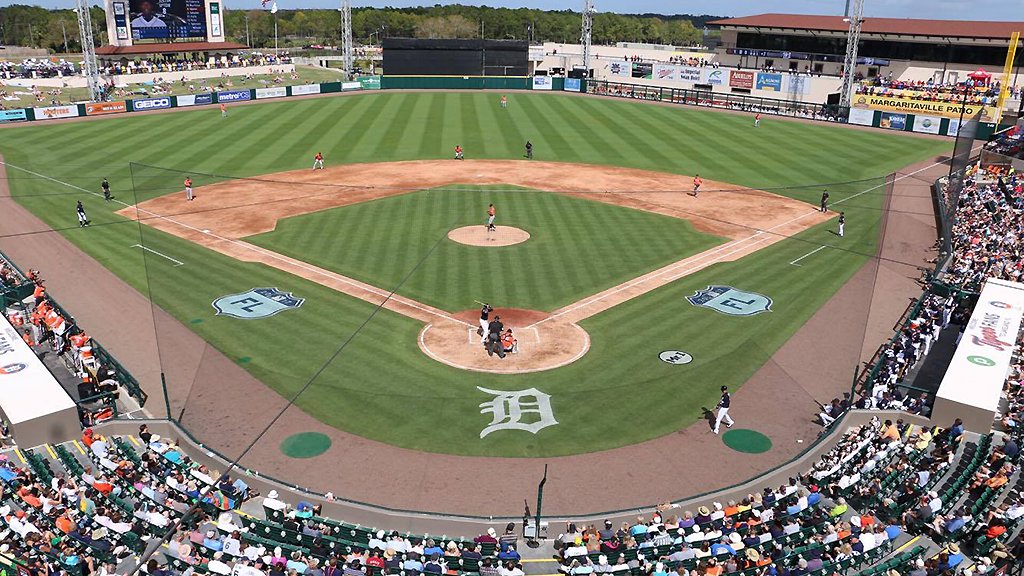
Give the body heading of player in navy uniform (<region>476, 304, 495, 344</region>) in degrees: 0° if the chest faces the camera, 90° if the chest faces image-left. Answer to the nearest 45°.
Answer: approximately 270°

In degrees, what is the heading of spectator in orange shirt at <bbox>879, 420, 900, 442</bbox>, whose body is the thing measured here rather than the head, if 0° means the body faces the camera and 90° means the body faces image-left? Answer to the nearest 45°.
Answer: approximately 135°

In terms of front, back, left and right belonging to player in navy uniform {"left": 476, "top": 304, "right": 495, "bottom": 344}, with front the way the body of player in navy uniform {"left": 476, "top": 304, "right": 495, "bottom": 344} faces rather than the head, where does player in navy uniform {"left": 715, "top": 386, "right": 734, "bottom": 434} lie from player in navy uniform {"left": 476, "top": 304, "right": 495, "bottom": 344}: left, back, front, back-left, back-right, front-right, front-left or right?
front-right

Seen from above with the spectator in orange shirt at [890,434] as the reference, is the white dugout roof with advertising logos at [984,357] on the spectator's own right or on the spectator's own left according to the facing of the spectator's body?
on the spectator's own right

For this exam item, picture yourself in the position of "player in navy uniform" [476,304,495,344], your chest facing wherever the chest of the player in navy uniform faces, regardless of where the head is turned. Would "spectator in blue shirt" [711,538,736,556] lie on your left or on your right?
on your right

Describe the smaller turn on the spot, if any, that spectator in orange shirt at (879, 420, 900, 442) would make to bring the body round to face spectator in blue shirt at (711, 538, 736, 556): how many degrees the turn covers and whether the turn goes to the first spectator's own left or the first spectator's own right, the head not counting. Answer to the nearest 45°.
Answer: approximately 90° to the first spectator's own left

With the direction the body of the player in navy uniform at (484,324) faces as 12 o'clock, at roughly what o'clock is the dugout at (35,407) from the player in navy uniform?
The dugout is roughly at 5 o'clock from the player in navy uniform.

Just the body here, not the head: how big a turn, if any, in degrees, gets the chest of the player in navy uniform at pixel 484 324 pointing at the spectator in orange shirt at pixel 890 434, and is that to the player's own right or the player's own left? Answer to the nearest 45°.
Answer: approximately 45° to the player's own right

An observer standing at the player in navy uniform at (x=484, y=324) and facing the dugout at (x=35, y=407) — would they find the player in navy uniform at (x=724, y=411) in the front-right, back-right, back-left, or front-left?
back-left

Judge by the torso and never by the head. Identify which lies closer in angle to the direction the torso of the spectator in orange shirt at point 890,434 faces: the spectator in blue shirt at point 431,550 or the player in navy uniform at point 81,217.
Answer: the player in navy uniform
